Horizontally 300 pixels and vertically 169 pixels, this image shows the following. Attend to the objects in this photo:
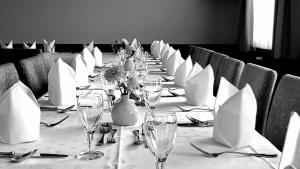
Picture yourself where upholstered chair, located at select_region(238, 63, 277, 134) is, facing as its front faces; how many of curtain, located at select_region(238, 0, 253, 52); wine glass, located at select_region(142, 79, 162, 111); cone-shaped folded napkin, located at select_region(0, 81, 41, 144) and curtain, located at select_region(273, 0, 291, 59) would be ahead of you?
2

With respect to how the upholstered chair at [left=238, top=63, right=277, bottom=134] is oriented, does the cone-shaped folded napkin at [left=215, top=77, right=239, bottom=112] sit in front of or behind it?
in front

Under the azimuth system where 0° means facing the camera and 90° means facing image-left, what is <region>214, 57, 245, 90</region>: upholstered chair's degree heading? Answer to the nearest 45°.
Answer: approximately 45°

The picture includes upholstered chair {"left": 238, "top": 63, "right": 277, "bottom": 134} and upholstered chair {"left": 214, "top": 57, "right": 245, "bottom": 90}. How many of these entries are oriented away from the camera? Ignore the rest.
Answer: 0

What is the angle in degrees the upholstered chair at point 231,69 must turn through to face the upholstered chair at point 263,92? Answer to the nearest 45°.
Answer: approximately 45° to its left

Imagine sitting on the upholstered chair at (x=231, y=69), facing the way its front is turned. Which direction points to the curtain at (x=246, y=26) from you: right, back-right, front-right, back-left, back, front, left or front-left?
back-right

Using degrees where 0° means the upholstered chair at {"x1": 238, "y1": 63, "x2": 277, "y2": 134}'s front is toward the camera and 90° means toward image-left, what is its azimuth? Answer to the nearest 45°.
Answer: approximately 45°

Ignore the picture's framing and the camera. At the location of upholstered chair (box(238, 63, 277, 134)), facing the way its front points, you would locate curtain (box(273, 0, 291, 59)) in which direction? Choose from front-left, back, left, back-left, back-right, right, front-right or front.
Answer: back-right

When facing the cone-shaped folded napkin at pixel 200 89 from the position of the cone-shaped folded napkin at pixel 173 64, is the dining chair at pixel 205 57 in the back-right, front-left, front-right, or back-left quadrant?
back-left

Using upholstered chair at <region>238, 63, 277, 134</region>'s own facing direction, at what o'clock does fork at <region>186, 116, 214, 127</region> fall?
The fork is roughly at 11 o'clock from the upholstered chair.

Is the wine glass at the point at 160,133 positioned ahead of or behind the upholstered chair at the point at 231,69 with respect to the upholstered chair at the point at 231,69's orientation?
ahead

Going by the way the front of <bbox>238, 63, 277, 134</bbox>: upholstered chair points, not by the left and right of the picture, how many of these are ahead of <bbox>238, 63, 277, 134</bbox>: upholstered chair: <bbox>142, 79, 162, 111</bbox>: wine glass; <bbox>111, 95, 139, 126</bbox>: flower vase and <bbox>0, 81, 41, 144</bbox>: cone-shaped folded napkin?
3
